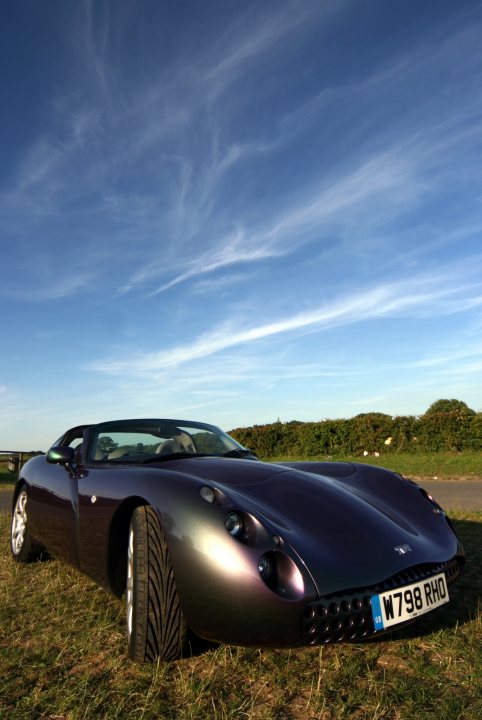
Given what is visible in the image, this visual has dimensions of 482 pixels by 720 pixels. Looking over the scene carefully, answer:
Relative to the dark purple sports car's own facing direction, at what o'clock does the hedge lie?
The hedge is roughly at 8 o'clock from the dark purple sports car.
